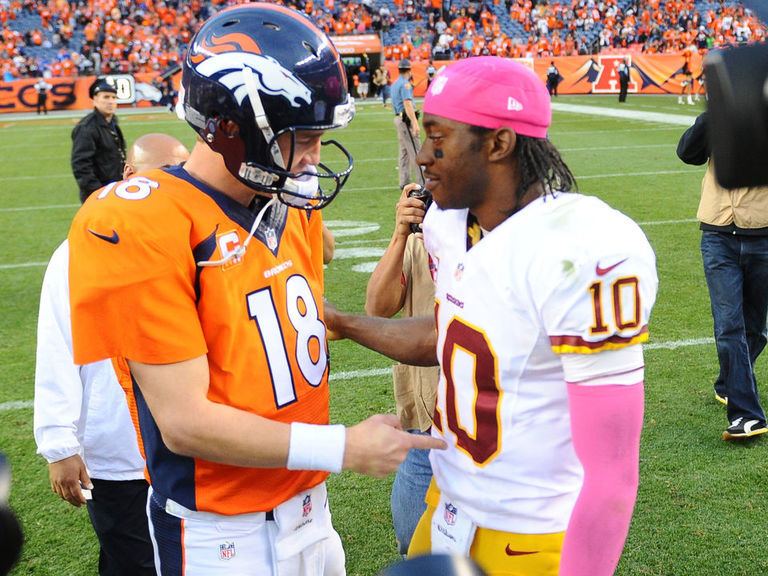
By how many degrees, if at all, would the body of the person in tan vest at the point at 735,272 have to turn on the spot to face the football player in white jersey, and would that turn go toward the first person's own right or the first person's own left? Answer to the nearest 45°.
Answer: approximately 45° to the first person's own left

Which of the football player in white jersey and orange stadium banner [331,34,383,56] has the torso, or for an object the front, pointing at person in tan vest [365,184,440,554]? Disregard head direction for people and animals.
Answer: the orange stadium banner

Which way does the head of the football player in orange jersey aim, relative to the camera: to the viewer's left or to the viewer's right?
to the viewer's right

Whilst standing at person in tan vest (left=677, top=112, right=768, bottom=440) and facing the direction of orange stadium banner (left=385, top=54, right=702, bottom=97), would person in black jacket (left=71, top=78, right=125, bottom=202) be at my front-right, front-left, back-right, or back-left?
front-left

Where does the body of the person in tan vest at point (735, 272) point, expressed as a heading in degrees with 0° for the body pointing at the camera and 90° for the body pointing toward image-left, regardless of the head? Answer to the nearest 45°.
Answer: approximately 45°

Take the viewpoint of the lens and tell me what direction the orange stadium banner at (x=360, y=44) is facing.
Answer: facing the viewer

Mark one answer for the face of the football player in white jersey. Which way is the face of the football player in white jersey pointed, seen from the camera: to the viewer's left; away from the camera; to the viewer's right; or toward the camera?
to the viewer's left

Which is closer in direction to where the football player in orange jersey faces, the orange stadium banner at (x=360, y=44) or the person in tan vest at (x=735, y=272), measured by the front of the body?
the person in tan vest

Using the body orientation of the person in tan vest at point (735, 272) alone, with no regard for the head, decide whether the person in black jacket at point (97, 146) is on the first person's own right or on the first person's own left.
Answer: on the first person's own right

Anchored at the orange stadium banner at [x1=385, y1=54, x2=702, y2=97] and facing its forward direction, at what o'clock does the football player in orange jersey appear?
The football player in orange jersey is roughly at 12 o'clock from the orange stadium banner.

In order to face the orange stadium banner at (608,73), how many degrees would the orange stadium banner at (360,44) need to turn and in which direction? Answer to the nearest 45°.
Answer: approximately 45° to its left

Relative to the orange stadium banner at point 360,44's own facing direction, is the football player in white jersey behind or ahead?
ahead

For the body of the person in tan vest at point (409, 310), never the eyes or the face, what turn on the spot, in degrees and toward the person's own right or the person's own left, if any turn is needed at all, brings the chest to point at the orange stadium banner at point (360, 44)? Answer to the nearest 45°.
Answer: approximately 180°

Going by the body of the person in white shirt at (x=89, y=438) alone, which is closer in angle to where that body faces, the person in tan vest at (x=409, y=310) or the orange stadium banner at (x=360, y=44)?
the person in tan vest

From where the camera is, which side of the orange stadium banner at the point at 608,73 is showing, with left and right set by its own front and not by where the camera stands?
front

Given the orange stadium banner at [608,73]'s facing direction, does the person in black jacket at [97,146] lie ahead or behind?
ahead

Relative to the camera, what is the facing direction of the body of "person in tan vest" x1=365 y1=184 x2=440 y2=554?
toward the camera
